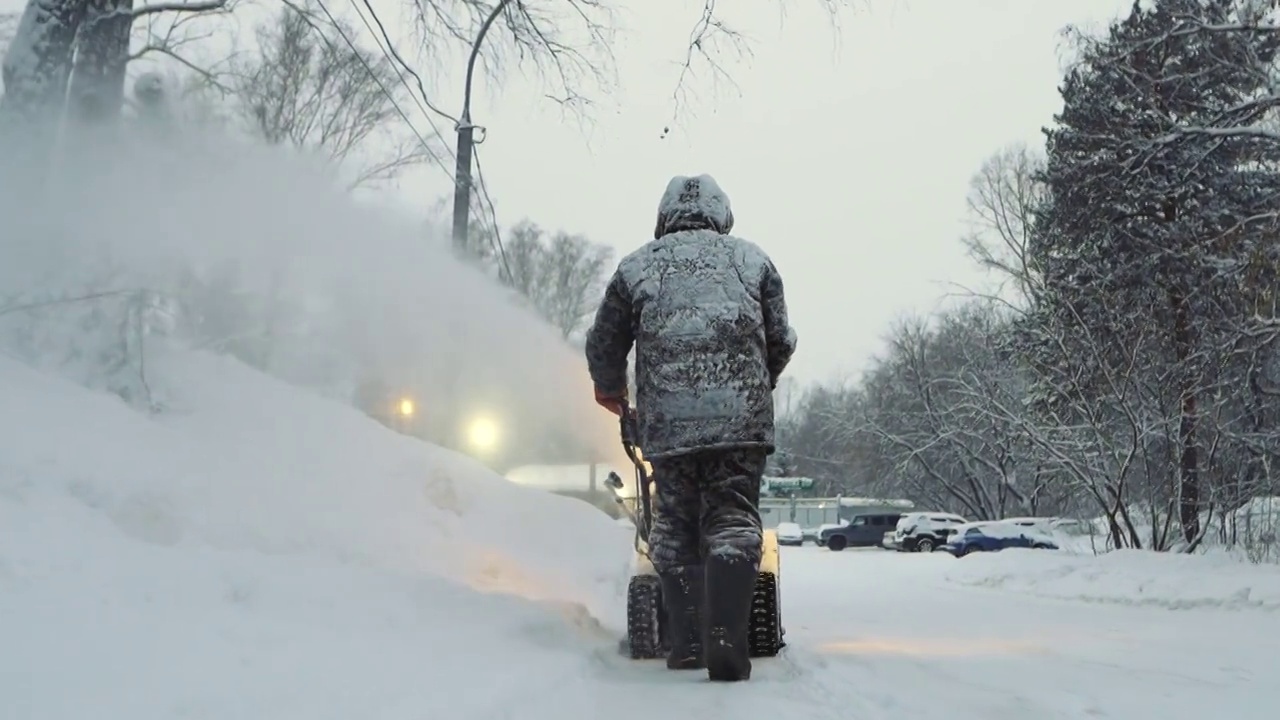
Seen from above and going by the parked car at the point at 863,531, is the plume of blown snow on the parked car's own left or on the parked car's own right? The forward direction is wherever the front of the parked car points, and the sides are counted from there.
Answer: on the parked car's own left

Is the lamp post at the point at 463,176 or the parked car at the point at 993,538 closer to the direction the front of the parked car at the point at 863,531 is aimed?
the lamp post

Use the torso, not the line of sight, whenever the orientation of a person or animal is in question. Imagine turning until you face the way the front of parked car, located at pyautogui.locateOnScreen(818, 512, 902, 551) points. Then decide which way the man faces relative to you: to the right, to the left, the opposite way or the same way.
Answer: to the right

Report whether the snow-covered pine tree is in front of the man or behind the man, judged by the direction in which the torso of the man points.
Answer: in front

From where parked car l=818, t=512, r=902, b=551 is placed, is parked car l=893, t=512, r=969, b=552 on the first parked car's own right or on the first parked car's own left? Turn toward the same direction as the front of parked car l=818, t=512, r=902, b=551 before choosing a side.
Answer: on the first parked car's own left

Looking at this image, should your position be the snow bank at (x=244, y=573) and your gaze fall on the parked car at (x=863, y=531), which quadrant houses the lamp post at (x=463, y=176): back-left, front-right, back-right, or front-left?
front-left

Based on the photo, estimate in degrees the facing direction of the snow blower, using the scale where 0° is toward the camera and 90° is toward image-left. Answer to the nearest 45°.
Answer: approximately 180°

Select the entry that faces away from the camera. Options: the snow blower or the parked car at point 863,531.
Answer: the snow blower

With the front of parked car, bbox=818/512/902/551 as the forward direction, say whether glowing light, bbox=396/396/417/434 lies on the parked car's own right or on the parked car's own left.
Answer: on the parked car's own left

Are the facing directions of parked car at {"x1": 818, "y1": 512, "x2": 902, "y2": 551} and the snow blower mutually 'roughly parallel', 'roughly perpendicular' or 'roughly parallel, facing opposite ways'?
roughly perpendicular

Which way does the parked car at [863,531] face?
to the viewer's left

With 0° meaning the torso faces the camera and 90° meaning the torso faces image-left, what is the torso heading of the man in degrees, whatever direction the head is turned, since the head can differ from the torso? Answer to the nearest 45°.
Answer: approximately 180°

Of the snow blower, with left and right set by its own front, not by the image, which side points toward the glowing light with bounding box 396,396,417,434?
front

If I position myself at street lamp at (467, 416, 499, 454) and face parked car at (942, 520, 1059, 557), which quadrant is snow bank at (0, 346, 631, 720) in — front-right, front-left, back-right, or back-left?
back-right

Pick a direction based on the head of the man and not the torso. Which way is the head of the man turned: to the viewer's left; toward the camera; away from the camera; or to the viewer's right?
away from the camera
